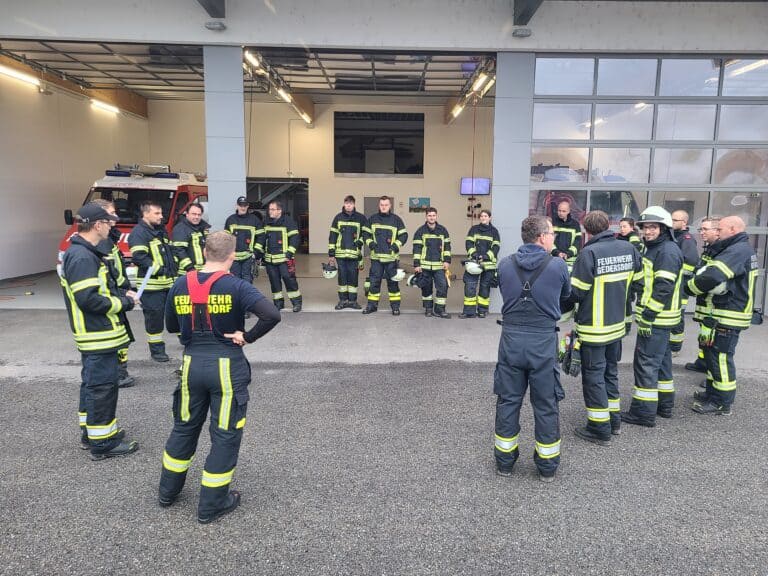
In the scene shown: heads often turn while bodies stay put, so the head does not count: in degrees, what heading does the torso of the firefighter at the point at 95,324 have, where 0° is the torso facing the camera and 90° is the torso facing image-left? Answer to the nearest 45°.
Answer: approximately 270°

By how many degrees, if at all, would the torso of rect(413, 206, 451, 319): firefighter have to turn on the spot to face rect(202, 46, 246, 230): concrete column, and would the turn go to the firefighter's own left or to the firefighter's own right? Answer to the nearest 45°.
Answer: approximately 90° to the firefighter's own right

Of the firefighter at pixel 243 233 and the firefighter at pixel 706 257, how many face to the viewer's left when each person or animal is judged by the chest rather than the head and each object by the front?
1

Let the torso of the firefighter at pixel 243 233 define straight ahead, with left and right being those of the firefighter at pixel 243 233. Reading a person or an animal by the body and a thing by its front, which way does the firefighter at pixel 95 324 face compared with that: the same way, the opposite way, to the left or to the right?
to the left

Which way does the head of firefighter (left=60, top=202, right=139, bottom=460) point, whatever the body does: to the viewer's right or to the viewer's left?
to the viewer's right

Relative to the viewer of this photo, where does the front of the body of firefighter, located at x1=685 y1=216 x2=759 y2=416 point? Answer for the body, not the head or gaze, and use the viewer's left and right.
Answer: facing to the left of the viewer

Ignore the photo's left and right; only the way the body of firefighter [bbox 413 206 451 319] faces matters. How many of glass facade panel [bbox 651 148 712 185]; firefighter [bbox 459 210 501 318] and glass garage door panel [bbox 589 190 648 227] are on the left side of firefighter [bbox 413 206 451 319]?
3

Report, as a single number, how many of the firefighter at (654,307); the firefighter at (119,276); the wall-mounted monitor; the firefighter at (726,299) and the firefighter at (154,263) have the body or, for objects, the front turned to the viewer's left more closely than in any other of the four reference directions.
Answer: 2

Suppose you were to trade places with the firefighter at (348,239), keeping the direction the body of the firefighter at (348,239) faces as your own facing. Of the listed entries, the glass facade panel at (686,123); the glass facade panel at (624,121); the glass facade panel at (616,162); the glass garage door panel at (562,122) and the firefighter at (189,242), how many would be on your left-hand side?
4

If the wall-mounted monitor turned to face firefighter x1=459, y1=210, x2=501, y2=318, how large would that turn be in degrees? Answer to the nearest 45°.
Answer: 0° — it already faces them

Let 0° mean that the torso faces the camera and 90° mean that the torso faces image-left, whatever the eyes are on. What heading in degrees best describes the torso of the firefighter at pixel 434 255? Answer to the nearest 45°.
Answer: approximately 0°

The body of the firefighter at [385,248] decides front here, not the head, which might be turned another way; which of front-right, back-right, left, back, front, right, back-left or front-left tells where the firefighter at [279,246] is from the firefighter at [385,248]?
right
